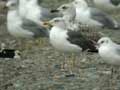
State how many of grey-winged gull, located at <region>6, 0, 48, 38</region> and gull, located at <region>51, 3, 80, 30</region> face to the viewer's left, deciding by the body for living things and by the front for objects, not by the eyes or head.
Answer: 2

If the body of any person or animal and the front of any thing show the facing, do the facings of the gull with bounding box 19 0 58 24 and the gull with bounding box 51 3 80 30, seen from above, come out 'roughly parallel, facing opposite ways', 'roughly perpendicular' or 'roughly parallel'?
roughly parallel

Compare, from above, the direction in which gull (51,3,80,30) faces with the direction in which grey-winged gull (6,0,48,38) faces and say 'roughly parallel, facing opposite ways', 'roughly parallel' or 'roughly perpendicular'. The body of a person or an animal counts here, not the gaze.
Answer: roughly parallel

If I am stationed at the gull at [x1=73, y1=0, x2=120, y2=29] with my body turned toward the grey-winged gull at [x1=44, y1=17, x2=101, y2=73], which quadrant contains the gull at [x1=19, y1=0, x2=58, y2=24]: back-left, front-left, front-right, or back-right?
front-right

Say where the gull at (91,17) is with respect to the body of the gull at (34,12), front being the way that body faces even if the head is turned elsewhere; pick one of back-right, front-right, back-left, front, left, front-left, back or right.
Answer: back

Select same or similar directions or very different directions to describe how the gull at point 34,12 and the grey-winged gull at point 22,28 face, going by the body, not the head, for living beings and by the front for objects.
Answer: same or similar directions

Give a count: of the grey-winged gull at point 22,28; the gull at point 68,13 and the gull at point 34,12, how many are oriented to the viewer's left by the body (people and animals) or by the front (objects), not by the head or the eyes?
3

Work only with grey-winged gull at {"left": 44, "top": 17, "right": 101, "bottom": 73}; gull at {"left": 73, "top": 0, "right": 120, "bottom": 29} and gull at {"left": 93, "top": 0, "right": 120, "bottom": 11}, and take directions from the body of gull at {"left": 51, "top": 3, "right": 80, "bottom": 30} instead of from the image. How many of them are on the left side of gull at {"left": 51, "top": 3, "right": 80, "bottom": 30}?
1

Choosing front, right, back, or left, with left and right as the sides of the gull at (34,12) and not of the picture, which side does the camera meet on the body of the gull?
left

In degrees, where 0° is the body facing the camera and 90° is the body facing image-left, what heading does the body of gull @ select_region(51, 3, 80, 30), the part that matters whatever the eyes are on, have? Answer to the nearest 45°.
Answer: approximately 90°

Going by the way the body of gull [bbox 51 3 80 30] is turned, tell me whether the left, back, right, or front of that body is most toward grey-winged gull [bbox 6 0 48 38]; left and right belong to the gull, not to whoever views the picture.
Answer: front

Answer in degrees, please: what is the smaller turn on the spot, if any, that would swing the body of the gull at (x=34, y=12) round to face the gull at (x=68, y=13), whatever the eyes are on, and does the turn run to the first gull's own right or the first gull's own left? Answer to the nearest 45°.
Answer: approximately 135° to the first gull's own left

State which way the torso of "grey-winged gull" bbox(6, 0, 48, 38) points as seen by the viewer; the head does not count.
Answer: to the viewer's left

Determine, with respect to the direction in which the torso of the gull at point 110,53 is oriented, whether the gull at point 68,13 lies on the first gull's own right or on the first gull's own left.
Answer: on the first gull's own right

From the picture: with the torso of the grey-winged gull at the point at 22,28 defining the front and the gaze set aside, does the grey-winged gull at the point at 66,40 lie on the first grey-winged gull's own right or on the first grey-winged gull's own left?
on the first grey-winged gull's own left
